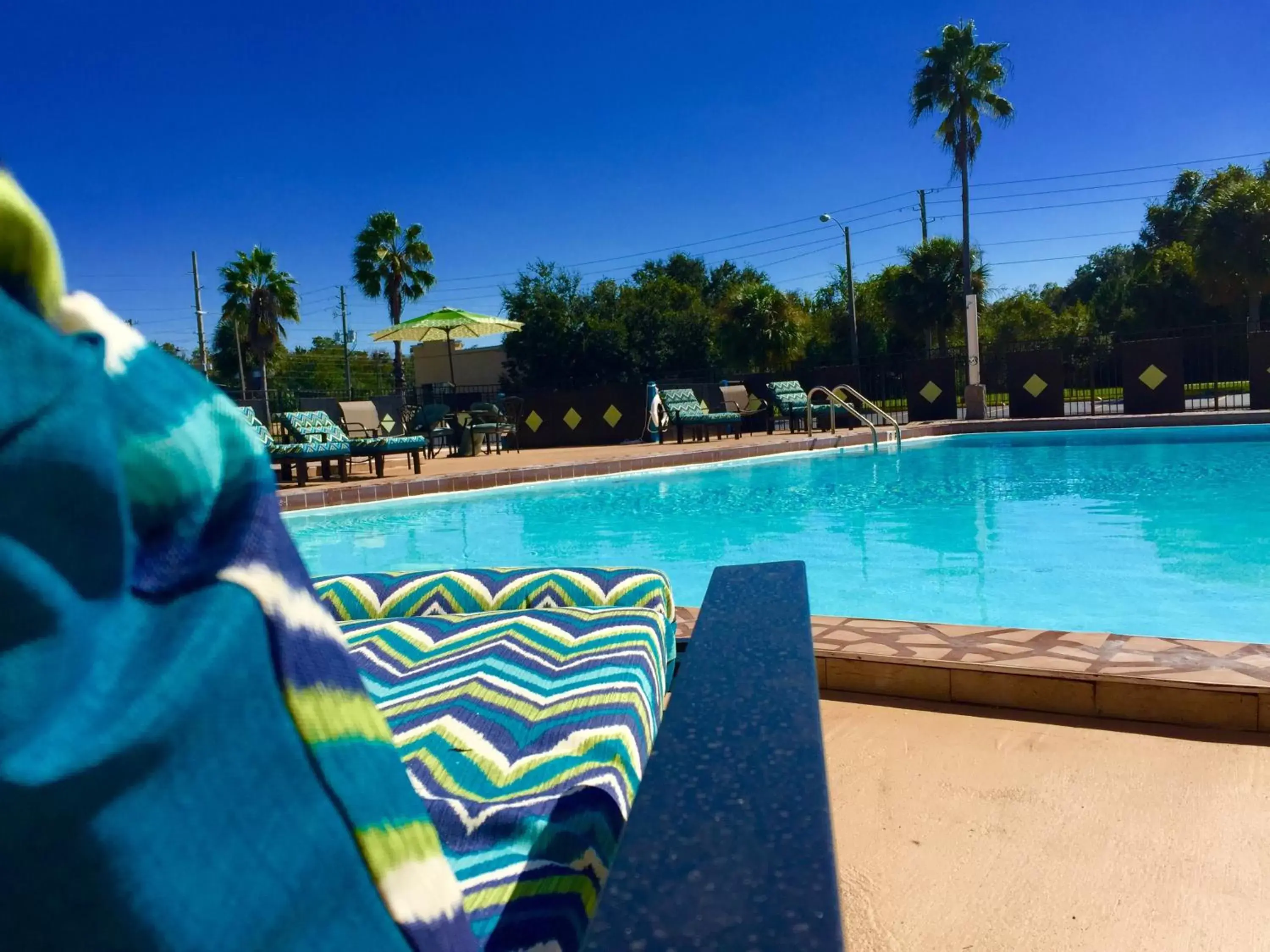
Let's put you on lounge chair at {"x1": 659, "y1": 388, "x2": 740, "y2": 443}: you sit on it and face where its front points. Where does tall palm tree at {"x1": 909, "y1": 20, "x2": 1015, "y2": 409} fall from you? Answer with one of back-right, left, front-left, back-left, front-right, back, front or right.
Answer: left

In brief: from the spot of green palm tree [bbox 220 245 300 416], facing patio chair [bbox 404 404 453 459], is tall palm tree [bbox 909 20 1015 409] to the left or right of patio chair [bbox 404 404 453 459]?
left

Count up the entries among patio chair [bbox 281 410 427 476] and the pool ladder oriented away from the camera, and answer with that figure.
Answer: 0

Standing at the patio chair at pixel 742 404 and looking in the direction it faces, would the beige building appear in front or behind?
behind

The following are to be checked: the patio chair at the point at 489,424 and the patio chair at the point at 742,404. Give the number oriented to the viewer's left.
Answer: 1

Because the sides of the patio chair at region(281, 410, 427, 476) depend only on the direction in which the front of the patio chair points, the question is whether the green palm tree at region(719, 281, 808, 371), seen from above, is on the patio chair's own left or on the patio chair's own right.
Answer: on the patio chair's own left

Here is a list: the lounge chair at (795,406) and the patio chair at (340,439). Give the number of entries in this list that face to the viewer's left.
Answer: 0
